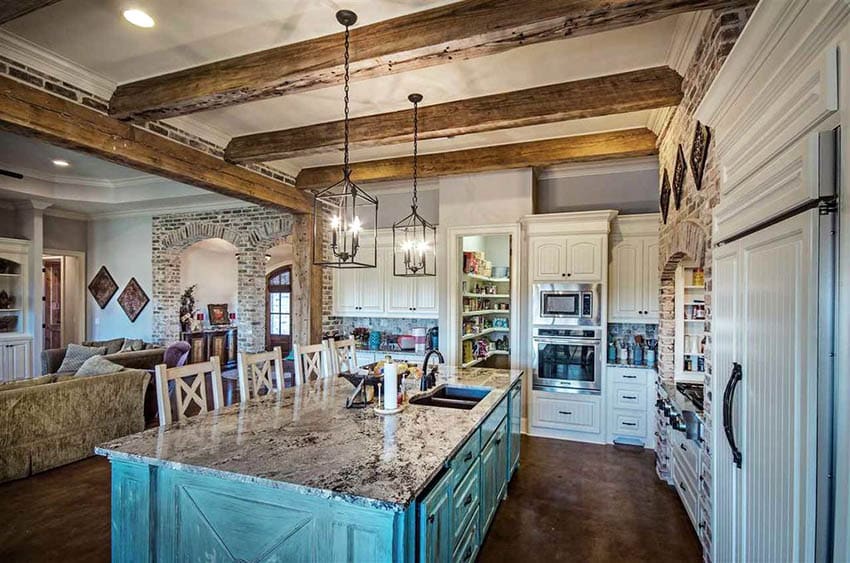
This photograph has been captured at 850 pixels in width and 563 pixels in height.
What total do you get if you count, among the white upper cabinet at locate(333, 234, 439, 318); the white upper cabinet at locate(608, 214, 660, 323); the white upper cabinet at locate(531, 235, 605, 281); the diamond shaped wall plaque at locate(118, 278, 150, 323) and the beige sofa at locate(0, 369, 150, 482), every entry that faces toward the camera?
4

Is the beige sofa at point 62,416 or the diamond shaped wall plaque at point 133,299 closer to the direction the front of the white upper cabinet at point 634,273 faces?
the beige sofa

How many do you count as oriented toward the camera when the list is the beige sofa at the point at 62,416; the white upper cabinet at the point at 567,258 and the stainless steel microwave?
2

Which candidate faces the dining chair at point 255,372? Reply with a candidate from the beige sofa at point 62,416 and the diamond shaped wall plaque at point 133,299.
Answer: the diamond shaped wall plaque

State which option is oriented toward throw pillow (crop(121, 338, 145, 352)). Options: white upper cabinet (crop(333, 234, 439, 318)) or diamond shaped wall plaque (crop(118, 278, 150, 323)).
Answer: the diamond shaped wall plaque

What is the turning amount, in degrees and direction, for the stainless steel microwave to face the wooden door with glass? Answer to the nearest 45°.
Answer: approximately 135° to its right

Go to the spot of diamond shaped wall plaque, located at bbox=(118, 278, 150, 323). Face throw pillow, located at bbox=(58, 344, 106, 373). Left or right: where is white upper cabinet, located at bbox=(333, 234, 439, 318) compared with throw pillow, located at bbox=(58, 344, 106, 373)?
left

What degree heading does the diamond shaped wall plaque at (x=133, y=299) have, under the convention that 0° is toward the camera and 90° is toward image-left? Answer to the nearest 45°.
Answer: approximately 0°

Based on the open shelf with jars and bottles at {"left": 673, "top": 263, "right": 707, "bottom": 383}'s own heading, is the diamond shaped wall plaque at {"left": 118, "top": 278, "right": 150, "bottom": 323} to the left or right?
on its right

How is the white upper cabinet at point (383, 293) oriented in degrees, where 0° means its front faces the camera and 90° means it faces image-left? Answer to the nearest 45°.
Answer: approximately 0°
